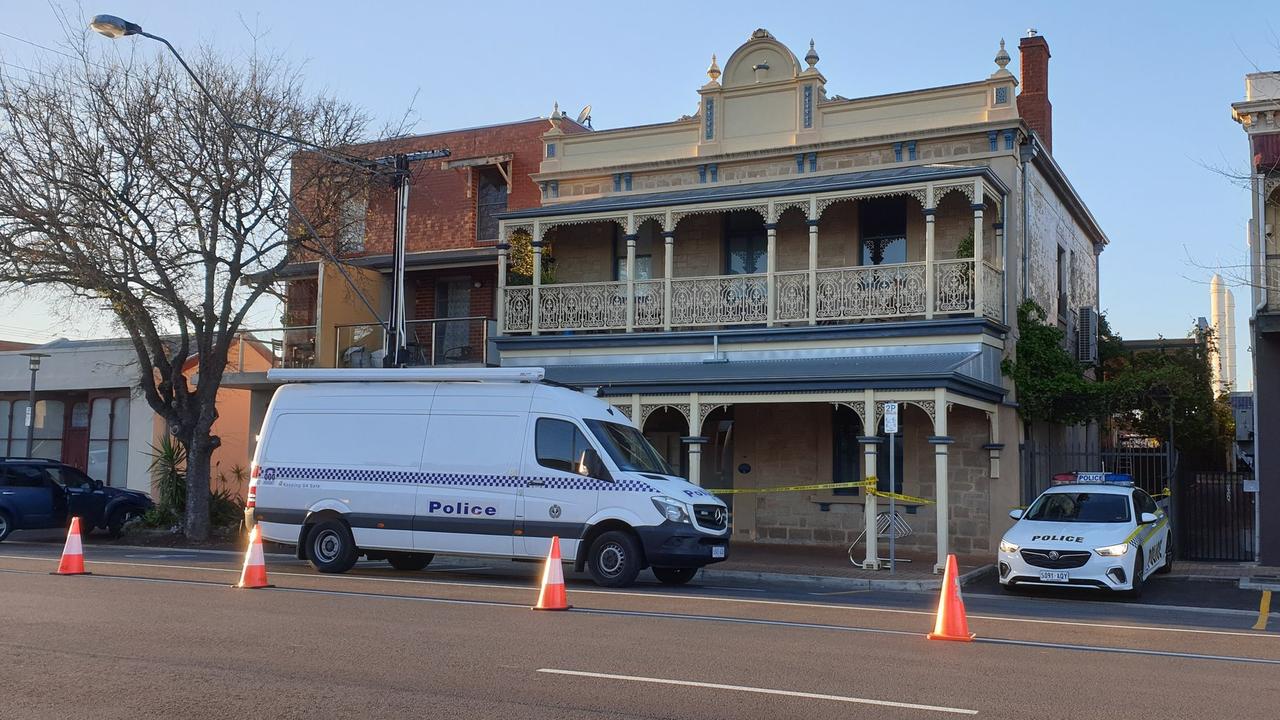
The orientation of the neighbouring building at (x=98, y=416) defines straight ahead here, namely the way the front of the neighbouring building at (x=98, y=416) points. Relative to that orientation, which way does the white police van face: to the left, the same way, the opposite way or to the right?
to the left

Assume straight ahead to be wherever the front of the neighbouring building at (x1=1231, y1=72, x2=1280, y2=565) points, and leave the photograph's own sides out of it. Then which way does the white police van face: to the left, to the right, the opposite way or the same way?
to the left

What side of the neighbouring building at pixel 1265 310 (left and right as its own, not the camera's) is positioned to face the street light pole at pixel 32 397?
right

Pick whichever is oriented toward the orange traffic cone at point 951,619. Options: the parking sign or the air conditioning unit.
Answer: the parking sign

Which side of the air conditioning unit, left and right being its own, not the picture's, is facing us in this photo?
right

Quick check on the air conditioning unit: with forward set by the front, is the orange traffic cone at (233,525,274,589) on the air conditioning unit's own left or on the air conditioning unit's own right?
on the air conditioning unit's own right

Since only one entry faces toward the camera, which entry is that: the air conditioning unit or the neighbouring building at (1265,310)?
the neighbouring building

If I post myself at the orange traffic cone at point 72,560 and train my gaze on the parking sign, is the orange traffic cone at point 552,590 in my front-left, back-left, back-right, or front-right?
front-right

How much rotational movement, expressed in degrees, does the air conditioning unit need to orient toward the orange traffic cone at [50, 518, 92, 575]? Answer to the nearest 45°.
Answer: approximately 135° to its right

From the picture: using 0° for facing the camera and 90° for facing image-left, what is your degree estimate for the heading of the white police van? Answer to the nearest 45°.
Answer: approximately 315°

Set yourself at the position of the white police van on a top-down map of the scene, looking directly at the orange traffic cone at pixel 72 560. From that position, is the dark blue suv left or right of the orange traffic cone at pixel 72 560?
right

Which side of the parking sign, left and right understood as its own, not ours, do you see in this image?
front

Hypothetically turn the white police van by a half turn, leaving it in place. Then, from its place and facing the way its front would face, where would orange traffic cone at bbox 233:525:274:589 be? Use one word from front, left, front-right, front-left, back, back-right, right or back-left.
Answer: left

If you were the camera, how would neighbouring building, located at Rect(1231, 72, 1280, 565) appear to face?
facing the viewer

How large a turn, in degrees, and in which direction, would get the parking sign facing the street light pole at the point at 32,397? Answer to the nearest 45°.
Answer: approximately 90° to its right

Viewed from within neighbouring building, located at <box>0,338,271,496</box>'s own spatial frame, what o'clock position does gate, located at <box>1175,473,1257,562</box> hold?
The gate is roughly at 9 o'clock from the neighbouring building.

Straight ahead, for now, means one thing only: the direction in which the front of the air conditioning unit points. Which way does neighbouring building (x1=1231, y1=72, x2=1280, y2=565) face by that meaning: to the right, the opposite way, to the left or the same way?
to the right

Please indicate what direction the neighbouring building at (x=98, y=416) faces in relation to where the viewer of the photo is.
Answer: facing the viewer and to the left of the viewer

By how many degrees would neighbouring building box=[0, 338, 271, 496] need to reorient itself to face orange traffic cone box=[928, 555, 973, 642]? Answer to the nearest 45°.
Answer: approximately 45° to its left
